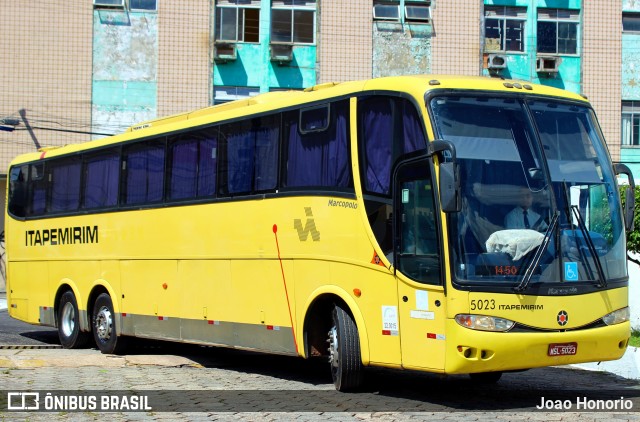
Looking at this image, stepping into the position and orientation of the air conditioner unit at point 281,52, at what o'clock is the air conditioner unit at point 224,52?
the air conditioner unit at point 224,52 is roughly at 3 o'clock from the air conditioner unit at point 281,52.

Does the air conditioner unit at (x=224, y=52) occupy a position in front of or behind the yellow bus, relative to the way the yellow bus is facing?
behind

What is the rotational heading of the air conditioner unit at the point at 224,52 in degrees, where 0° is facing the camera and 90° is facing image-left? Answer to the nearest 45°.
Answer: approximately 0°

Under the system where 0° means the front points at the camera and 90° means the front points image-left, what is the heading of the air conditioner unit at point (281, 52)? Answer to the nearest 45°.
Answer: approximately 0°

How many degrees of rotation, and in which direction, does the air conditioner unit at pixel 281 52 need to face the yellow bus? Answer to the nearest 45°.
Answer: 0° — it already faces it

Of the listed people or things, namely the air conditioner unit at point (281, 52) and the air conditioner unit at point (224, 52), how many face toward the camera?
2
